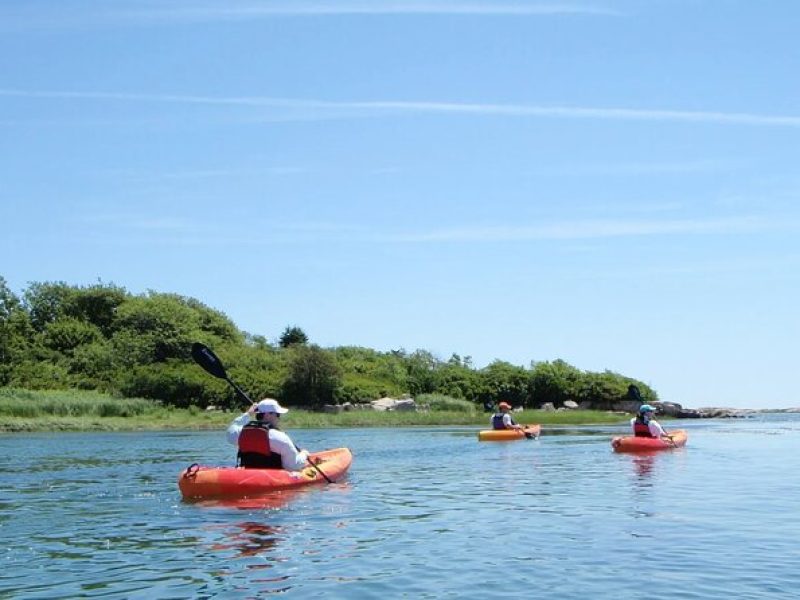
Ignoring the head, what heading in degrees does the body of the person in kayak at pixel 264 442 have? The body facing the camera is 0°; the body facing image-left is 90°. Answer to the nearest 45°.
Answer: approximately 225°

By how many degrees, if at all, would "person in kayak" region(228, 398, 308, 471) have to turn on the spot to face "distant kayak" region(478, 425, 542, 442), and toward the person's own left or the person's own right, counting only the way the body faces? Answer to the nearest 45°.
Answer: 0° — they already face it

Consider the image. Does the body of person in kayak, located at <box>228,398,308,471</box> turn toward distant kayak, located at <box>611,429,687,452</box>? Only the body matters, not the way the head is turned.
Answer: yes

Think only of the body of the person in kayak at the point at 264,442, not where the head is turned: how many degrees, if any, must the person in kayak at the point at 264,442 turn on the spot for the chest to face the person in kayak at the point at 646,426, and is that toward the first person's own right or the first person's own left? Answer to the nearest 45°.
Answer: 0° — they already face them
